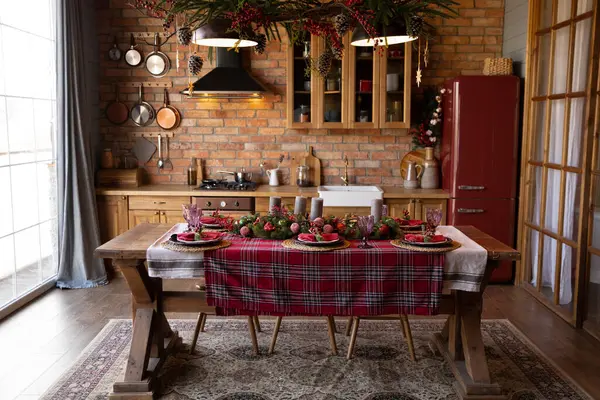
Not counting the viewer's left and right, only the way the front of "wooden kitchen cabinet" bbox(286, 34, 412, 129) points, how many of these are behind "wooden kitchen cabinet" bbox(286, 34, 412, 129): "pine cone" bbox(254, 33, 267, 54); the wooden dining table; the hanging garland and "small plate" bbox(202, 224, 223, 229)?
0

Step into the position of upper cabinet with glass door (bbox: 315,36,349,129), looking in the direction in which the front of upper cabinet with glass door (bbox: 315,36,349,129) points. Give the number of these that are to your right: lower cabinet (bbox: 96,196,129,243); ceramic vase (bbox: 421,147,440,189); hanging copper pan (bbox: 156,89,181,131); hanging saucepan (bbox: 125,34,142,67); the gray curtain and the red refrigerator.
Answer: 4

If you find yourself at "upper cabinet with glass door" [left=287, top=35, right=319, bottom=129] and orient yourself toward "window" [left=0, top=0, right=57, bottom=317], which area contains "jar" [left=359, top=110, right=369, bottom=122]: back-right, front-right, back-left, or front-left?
back-left

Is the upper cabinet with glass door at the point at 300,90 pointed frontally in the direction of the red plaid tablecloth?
yes

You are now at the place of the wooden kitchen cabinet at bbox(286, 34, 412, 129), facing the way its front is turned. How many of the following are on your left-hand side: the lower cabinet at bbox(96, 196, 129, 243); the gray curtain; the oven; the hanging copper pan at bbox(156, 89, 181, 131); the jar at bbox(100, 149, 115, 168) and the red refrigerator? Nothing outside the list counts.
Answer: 1

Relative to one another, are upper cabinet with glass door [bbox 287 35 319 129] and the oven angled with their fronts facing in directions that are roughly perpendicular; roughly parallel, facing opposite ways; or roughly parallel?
roughly parallel

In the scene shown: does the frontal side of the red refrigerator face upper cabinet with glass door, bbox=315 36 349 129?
no

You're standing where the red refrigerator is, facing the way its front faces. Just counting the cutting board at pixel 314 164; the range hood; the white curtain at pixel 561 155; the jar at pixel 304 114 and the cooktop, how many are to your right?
4

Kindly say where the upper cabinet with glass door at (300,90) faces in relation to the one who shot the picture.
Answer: facing the viewer

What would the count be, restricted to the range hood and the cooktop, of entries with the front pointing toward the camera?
2

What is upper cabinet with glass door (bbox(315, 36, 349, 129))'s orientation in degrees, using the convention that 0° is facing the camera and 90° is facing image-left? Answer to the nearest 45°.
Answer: approximately 0°

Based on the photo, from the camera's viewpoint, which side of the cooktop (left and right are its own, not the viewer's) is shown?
front

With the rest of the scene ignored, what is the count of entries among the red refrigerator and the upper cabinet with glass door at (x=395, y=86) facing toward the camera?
2

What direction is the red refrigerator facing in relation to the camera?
toward the camera

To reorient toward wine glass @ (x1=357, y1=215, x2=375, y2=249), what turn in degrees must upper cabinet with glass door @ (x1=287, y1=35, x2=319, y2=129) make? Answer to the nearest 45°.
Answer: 0° — it already faces it

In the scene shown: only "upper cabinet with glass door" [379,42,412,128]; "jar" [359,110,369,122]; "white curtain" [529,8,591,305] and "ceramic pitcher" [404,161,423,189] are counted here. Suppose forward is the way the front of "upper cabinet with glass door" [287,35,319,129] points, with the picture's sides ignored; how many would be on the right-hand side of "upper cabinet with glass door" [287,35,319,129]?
0

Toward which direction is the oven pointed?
toward the camera

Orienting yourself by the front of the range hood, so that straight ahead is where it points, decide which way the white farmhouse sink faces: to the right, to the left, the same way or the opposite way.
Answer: the same way

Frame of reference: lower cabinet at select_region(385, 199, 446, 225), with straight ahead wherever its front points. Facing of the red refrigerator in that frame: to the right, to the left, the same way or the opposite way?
the same way
